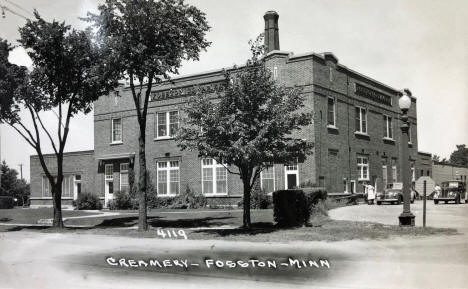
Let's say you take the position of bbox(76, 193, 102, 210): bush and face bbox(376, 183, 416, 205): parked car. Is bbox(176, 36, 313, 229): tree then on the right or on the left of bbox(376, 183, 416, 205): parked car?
right

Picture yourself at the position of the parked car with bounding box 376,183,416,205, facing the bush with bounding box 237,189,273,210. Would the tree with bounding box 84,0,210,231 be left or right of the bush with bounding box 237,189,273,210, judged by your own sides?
left

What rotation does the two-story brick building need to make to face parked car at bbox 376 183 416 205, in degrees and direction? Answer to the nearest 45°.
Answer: approximately 90° to its left

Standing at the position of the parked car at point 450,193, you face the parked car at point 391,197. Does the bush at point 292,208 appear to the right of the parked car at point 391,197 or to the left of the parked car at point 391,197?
left

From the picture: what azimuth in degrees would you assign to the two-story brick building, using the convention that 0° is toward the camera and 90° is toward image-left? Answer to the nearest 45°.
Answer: approximately 45°

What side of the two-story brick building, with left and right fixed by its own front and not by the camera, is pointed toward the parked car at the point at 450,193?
left

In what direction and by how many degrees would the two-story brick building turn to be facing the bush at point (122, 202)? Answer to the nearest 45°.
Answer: approximately 45° to its right

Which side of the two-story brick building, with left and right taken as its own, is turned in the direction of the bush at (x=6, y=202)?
right
